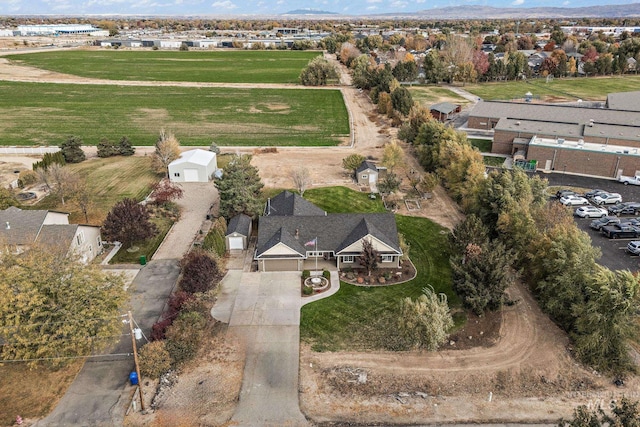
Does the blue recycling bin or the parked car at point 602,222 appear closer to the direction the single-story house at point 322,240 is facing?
the blue recycling bin

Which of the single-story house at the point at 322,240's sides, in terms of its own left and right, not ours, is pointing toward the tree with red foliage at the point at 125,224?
right

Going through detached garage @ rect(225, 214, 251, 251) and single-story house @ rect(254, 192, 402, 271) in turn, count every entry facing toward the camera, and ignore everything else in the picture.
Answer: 2

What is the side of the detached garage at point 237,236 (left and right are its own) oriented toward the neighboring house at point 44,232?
right

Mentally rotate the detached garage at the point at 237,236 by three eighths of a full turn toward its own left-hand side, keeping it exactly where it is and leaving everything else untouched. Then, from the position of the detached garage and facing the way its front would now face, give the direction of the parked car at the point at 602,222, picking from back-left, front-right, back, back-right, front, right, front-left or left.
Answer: front-right

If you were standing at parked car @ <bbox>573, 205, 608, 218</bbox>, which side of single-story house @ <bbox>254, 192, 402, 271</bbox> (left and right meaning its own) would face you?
left

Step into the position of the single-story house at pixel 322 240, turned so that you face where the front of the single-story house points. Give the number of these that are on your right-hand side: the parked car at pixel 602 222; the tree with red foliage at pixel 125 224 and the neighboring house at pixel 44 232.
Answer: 2

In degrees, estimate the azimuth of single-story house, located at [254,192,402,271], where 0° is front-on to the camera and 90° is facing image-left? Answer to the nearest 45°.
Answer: approximately 0°

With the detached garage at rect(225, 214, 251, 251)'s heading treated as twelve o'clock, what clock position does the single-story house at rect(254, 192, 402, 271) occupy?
The single-story house is roughly at 10 o'clock from the detached garage.

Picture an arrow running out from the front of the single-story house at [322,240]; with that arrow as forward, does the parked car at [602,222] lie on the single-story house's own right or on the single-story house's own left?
on the single-story house's own left

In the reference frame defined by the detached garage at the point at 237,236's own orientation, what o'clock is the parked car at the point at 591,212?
The parked car is roughly at 9 o'clock from the detached garage.
